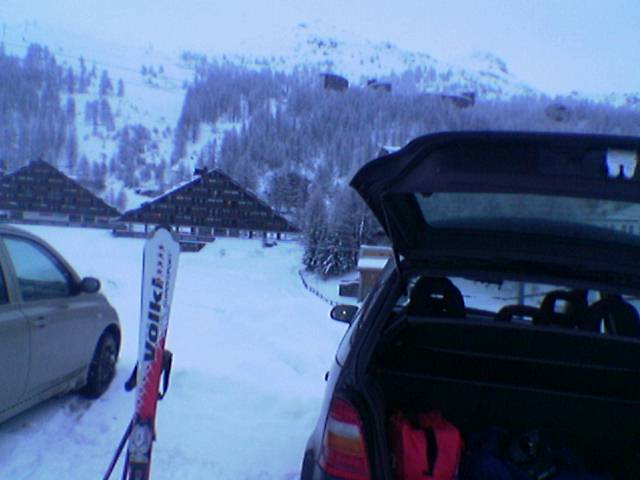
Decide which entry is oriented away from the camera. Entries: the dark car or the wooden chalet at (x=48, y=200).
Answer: the dark car

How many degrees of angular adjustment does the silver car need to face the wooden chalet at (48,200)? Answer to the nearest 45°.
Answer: approximately 45° to its left

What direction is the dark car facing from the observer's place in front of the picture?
facing away from the viewer

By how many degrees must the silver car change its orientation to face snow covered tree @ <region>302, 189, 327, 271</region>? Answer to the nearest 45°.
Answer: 0° — it already faces it

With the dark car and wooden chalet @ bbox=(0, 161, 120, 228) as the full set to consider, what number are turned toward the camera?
1

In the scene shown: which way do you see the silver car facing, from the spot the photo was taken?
facing away from the viewer and to the right of the viewer

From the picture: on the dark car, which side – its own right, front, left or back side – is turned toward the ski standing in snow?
left

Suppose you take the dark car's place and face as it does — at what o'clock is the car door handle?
The car door handle is roughly at 9 o'clock from the dark car.

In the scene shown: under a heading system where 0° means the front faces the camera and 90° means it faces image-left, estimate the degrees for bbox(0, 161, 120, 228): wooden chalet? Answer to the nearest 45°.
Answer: approximately 0°
